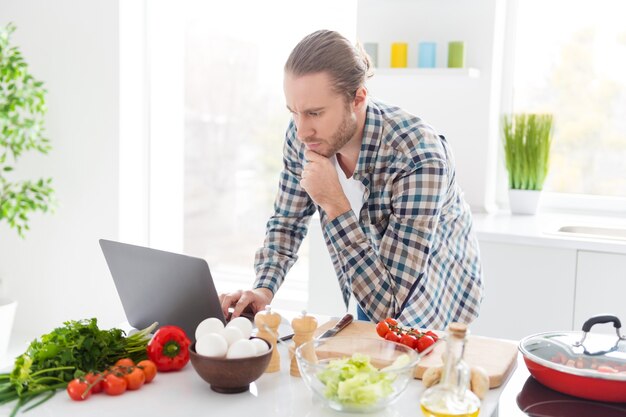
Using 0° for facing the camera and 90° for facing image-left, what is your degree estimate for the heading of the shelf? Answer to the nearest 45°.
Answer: approximately 0°

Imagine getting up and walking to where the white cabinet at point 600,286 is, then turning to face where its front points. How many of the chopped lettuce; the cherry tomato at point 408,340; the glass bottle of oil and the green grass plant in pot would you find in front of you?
3

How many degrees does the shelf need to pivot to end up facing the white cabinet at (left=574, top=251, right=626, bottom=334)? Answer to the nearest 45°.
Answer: approximately 45° to its left

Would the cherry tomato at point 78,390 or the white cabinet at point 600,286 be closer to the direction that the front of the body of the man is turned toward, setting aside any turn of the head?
the cherry tomato

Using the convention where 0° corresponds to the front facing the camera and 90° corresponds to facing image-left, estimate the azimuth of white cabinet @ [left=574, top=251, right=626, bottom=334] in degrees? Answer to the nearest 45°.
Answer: approximately 0°

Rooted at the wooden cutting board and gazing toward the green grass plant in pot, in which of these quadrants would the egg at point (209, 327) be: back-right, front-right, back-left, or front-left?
back-left

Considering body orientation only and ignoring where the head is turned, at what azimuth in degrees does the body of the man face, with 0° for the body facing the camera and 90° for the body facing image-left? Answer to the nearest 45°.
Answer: approximately 45°

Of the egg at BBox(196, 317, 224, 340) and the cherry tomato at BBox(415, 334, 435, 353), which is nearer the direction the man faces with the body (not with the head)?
the egg
